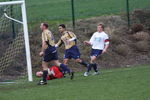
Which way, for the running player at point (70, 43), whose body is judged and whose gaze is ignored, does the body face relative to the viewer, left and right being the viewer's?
facing the viewer and to the left of the viewer

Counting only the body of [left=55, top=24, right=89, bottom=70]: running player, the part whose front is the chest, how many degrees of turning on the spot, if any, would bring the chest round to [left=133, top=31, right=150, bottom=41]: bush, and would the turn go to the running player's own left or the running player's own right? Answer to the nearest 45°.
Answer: approximately 180°

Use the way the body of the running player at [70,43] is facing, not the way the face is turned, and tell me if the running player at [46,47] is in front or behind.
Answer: in front

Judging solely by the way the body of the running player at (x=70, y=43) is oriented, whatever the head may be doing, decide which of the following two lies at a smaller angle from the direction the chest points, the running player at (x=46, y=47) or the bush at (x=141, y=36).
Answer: the running player

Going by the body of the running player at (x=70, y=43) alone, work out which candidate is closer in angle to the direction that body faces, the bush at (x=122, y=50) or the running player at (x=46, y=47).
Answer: the running player

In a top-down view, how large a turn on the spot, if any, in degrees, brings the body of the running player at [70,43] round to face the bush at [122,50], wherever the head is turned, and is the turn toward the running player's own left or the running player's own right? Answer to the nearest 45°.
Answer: approximately 180°
